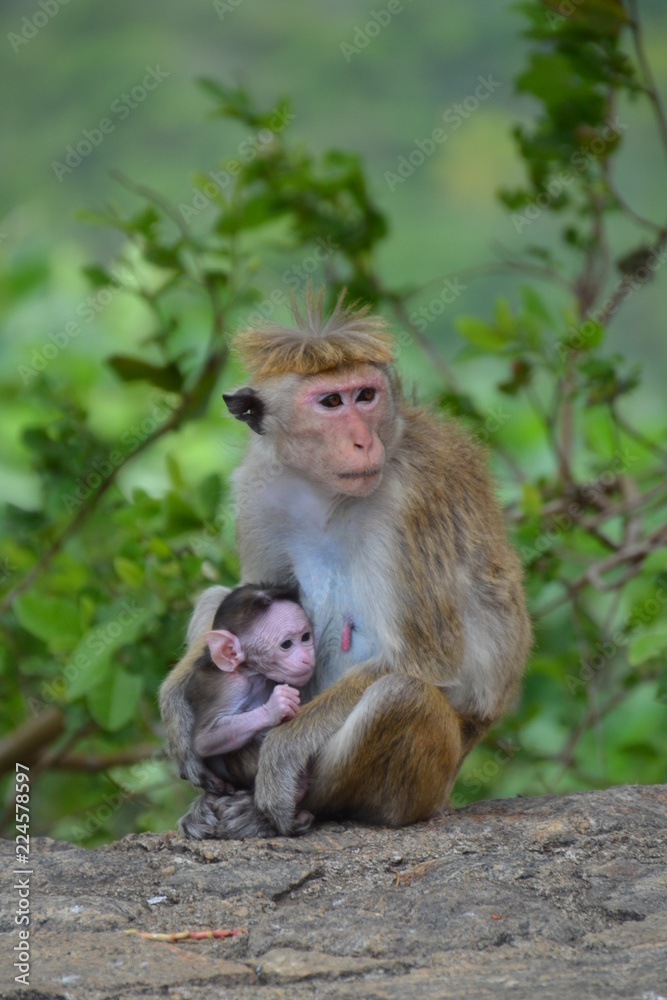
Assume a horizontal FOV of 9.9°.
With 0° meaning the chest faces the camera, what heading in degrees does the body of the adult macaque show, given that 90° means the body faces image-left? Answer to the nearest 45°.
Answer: approximately 45°

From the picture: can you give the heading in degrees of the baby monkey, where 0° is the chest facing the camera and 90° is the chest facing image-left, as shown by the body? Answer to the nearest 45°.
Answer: approximately 315°
